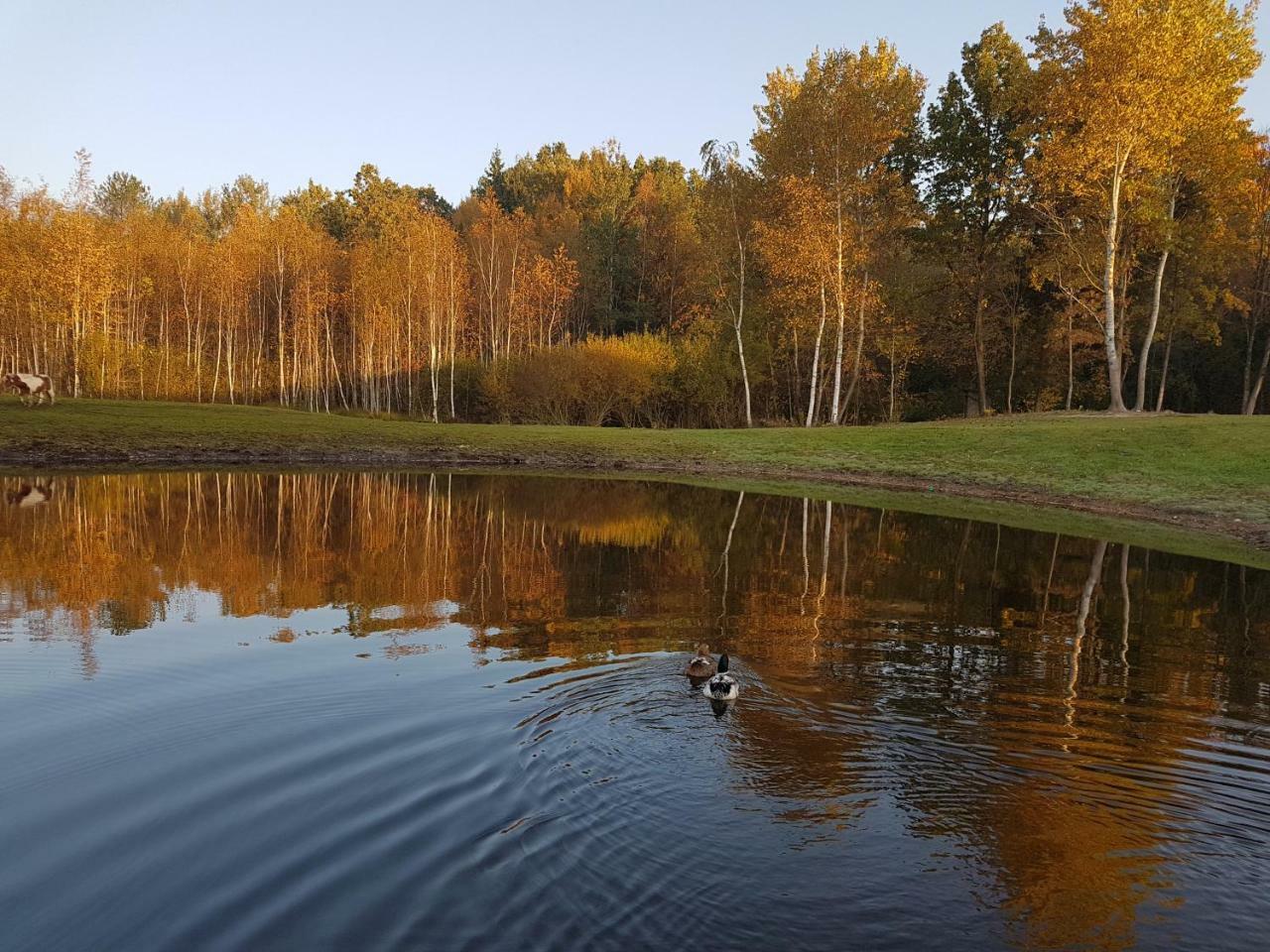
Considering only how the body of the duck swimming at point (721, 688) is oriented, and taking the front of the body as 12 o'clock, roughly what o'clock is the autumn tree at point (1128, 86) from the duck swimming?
The autumn tree is roughly at 1 o'clock from the duck swimming.

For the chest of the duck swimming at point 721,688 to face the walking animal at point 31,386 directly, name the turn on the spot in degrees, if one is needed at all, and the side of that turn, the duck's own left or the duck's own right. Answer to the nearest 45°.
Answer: approximately 45° to the duck's own left

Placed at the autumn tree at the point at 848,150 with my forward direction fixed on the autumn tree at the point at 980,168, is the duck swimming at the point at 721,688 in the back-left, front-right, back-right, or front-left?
back-right

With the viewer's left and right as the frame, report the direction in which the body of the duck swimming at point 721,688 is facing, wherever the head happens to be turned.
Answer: facing away from the viewer

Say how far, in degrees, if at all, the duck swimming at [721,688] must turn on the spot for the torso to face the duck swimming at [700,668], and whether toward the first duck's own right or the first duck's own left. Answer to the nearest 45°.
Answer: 0° — it already faces it

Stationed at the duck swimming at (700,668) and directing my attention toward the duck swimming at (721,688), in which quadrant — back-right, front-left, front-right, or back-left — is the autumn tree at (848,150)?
back-left

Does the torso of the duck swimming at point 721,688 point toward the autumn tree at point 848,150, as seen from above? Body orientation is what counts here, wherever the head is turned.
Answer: yes
